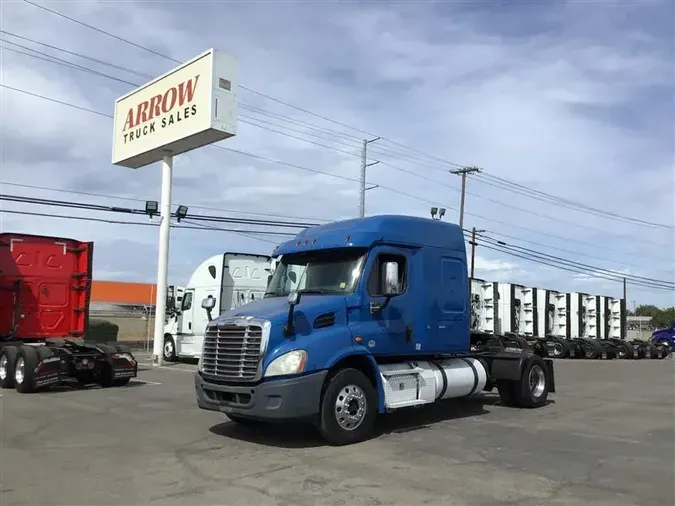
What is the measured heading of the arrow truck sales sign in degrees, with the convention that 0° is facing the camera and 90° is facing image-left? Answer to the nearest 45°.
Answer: approximately 45°

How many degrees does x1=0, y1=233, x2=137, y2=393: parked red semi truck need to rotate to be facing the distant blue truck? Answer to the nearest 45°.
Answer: approximately 90° to its right

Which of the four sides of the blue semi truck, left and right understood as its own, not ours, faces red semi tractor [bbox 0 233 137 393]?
right

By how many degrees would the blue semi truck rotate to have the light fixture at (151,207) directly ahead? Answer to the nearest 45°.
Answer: approximately 90° to its right

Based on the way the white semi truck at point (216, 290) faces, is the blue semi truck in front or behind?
behind

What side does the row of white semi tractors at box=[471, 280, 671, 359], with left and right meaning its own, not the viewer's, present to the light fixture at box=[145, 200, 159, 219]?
left

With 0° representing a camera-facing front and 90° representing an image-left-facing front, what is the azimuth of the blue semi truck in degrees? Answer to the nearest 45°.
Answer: approximately 45°

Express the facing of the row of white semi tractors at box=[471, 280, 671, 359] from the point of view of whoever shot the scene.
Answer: facing away from the viewer and to the left of the viewer

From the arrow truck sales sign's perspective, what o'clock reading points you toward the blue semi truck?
The blue semi truck is roughly at 10 o'clock from the arrow truck sales sign.

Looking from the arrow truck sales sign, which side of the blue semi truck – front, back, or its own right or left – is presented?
right
